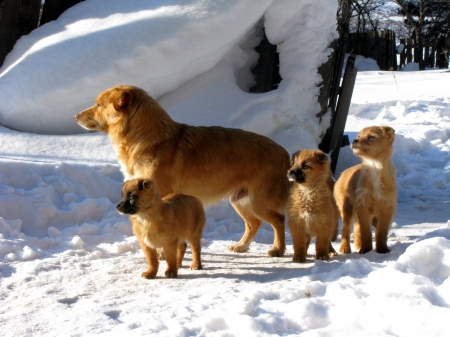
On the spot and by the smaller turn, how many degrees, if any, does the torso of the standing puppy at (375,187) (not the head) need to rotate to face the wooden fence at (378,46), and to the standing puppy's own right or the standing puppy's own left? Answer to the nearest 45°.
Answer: approximately 135° to the standing puppy's own left

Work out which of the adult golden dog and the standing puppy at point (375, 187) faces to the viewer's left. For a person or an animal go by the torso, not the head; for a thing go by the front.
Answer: the adult golden dog

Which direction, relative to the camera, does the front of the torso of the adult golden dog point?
to the viewer's left

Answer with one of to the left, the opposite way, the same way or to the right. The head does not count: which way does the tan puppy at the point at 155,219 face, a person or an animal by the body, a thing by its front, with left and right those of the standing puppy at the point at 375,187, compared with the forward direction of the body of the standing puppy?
to the right

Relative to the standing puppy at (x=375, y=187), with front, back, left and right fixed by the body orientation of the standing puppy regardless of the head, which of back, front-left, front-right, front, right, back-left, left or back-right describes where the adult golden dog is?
back-right

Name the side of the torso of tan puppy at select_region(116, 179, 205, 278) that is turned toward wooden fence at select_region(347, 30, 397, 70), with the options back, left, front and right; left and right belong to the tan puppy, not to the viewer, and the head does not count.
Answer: back

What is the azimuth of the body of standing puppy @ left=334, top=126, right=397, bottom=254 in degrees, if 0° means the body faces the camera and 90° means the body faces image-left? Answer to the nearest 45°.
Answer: approximately 315°

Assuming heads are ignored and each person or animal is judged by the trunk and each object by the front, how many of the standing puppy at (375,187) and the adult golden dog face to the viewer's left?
1

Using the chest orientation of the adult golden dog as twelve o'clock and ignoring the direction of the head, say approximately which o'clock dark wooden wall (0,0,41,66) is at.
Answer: The dark wooden wall is roughly at 2 o'clock from the adult golden dog.

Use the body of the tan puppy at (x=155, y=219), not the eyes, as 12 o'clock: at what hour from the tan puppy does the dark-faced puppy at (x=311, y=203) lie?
The dark-faced puppy is roughly at 7 o'clock from the tan puppy.

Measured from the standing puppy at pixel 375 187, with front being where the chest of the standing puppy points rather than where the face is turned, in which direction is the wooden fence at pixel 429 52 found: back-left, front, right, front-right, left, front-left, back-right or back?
back-left

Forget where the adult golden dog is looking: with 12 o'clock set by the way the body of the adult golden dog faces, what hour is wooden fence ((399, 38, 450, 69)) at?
The wooden fence is roughly at 4 o'clock from the adult golden dog.
